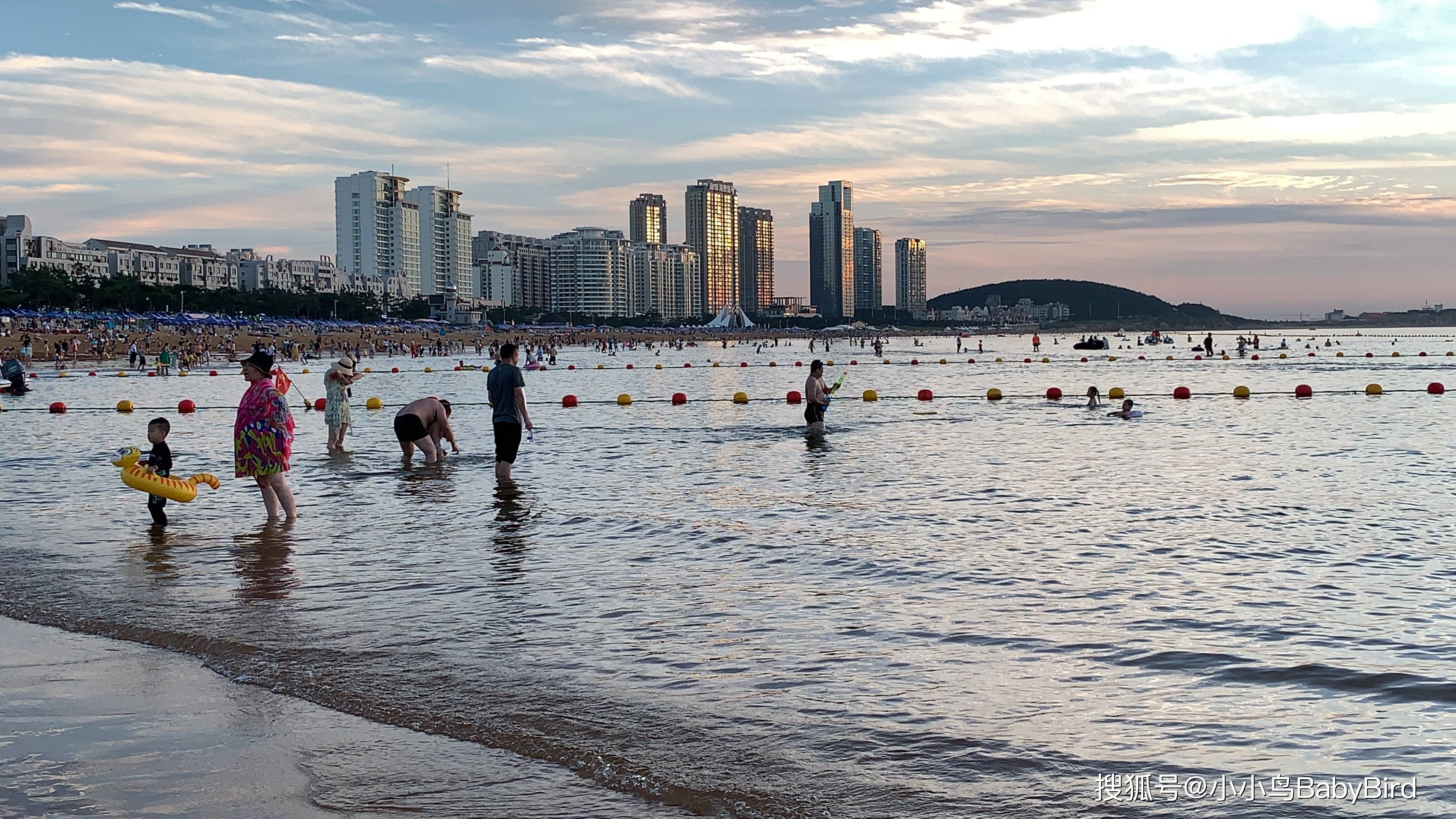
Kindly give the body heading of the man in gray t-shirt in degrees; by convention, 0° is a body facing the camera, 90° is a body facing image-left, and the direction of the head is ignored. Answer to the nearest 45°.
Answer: approximately 225°

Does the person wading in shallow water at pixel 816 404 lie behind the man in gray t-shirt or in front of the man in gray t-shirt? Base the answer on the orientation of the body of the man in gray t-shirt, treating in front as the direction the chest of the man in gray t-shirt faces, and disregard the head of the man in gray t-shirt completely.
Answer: in front

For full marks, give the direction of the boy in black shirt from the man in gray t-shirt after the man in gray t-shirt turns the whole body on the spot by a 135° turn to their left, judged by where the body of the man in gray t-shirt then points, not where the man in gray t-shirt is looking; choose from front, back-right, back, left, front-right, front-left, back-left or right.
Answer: front-left
